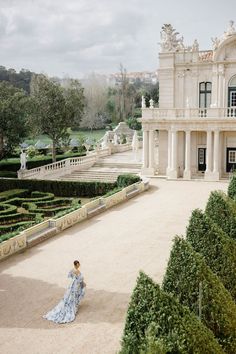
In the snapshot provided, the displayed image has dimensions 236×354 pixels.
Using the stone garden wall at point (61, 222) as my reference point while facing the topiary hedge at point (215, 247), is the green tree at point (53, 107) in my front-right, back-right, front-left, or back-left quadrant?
back-left

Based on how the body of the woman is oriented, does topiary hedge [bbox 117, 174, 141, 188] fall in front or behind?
in front

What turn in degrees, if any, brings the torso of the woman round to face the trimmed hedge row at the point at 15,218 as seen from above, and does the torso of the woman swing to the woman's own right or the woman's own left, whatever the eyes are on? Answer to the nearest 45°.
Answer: approximately 45° to the woman's own left

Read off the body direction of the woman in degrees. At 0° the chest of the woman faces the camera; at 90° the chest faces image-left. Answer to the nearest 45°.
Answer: approximately 225°

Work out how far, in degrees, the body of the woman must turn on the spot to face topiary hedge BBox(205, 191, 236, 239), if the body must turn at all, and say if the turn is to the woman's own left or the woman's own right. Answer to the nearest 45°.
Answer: approximately 45° to the woman's own right

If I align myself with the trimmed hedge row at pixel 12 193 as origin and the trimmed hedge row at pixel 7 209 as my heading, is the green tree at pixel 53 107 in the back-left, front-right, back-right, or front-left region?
back-left

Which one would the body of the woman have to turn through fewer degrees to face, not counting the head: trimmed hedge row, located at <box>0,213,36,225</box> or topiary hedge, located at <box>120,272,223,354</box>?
the trimmed hedge row

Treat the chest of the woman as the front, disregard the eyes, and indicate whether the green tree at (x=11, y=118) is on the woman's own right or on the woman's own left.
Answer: on the woman's own left

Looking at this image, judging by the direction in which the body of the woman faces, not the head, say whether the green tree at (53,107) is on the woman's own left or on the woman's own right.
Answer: on the woman's own left

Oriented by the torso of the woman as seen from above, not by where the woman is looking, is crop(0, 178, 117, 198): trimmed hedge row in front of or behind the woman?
in front

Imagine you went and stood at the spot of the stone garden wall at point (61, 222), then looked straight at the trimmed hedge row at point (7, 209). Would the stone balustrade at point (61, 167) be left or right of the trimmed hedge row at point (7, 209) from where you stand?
right

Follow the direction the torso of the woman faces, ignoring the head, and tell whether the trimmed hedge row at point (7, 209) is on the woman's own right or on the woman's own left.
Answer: on the woman's own left
